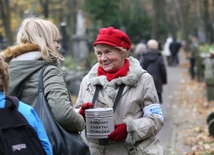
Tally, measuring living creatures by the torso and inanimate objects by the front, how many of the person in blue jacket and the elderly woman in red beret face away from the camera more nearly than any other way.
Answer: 1

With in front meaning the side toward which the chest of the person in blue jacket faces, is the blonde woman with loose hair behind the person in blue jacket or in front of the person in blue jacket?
in front

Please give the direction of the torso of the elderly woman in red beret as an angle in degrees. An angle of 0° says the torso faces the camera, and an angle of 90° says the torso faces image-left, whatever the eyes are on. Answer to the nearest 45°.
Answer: approximately 45°

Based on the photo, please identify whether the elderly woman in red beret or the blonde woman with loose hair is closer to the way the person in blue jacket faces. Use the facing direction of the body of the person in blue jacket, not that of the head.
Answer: the blonde woman with loose hair

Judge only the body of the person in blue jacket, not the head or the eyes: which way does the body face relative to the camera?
away from the camera

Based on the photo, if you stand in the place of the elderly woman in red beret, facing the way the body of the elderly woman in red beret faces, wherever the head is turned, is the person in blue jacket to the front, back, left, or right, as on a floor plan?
front

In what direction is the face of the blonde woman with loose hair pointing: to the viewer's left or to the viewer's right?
to the viewer's right

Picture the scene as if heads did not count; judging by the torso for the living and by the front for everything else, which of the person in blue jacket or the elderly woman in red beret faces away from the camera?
the person in blue jacket

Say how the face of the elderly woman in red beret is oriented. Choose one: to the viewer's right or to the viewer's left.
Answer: to the viewer's left
